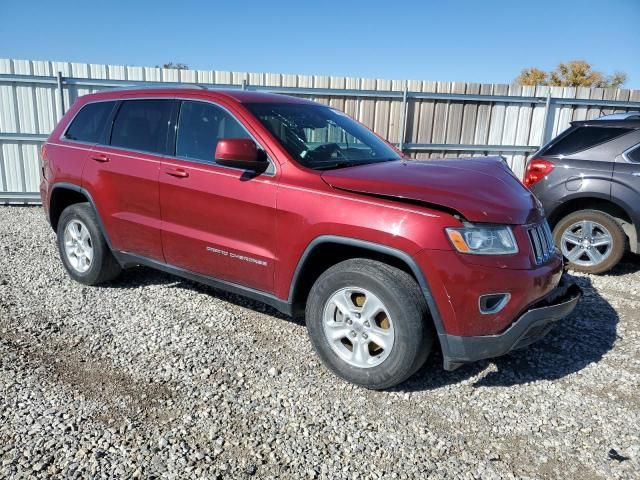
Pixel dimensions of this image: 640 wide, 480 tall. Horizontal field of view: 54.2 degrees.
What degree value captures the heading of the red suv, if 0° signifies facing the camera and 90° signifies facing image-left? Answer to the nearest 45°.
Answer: approximately 315°

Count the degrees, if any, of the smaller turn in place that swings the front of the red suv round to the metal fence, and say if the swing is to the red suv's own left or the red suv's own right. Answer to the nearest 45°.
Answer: approximately 135° to the red suv's own left
